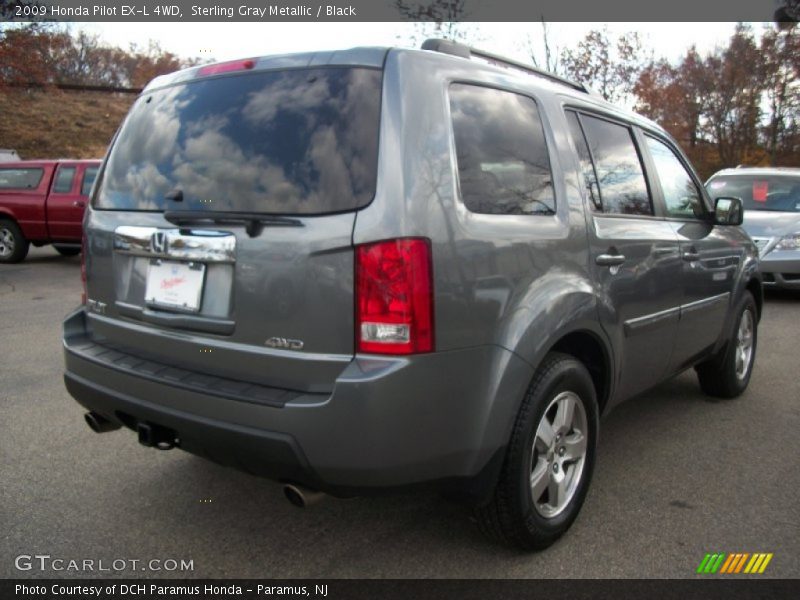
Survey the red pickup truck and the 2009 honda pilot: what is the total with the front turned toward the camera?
0

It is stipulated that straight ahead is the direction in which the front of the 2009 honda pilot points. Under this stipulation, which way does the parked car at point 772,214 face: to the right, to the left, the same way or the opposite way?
the opposite way

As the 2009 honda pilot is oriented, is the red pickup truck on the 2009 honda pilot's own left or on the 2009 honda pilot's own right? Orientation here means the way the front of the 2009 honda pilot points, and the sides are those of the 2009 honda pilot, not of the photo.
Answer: on the 2009 honda pilot's own left

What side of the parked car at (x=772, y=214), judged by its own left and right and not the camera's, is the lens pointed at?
front

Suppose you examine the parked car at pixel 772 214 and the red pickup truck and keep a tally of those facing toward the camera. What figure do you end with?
1

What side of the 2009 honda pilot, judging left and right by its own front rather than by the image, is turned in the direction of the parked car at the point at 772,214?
front

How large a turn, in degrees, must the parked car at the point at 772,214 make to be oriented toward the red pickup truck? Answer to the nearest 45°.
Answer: approximately 90° to its right

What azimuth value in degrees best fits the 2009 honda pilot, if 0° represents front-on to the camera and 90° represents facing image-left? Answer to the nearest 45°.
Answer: approximately 225°

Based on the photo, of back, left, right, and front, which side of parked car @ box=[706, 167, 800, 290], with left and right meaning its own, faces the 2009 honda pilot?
front

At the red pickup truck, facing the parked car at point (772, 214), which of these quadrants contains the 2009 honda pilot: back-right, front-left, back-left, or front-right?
front-right
